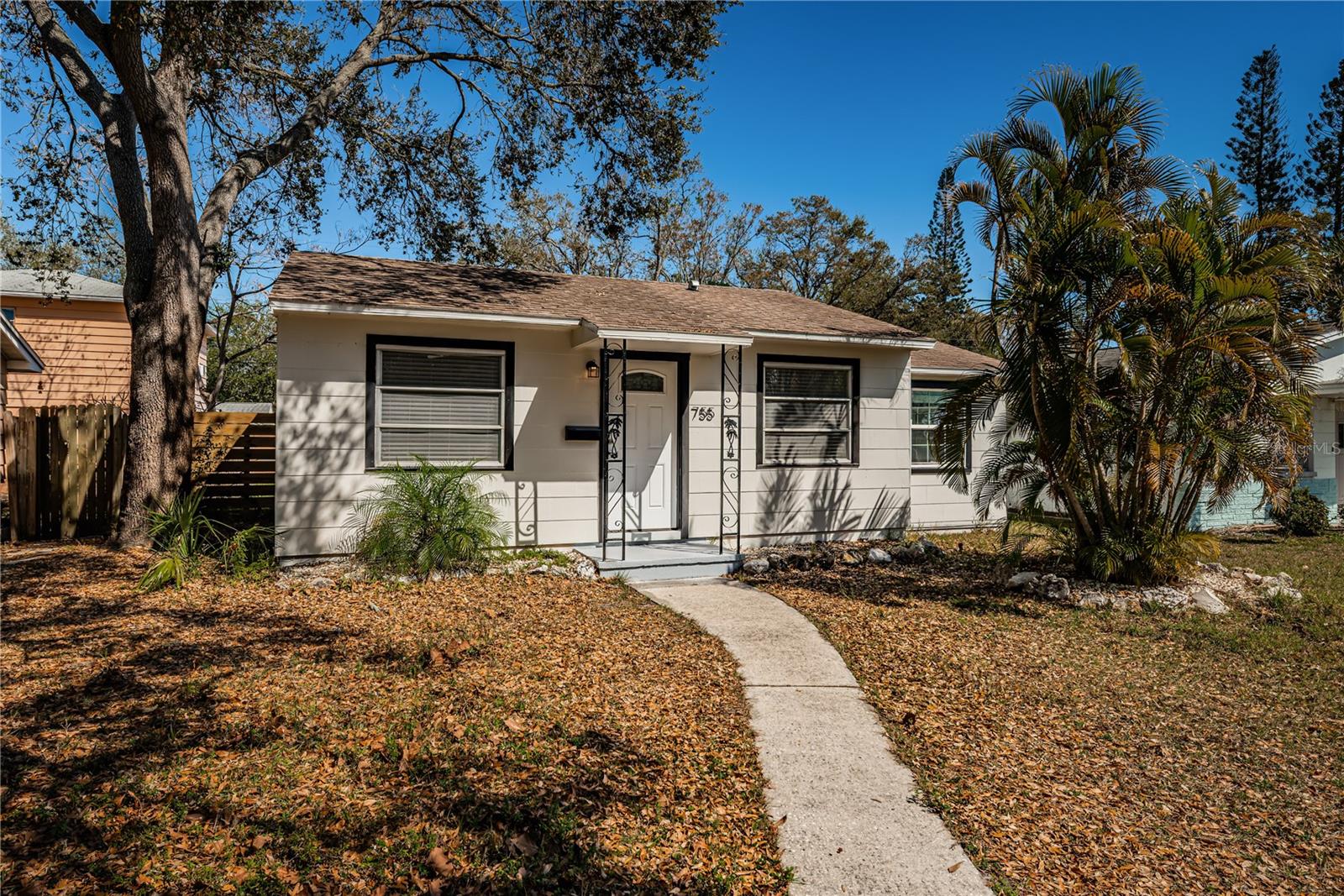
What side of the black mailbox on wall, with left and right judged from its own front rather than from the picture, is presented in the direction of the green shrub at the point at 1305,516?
left

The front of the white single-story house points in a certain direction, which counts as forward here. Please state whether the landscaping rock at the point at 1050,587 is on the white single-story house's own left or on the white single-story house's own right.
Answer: on the white single-story house's own left

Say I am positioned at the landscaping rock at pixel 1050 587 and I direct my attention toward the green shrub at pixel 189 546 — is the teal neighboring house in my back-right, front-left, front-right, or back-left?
back-right

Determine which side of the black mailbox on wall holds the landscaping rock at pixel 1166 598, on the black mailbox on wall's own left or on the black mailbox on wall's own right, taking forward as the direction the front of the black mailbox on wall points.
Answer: on the black mailbox on wall's own left

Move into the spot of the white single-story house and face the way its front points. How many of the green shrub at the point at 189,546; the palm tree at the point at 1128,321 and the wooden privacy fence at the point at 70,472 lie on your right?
2

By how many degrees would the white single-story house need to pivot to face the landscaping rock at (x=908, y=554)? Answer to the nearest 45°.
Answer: approximately 90° to its left

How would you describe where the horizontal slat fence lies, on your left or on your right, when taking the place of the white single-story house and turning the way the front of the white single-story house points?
on your right

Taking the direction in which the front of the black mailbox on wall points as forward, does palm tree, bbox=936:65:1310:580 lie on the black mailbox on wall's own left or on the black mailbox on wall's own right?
on the black mailbox on wall's own left

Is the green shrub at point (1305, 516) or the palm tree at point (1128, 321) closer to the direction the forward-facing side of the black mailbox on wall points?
the palm tree

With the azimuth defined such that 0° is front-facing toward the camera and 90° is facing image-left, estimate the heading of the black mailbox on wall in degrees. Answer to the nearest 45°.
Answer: approximately 0°

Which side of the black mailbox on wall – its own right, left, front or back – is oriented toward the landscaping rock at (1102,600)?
left
